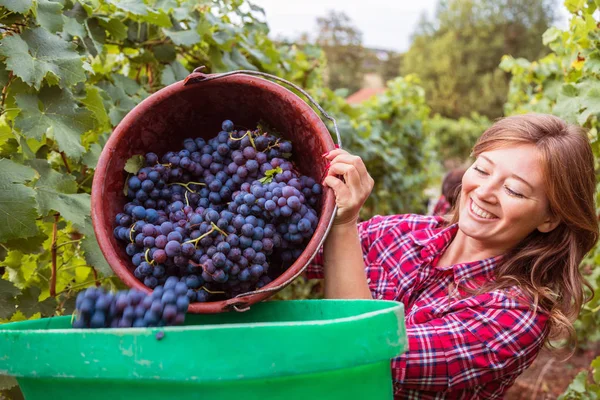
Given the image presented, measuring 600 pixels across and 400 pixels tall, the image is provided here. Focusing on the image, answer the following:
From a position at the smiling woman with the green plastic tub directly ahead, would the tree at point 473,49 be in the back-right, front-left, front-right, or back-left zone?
back-right

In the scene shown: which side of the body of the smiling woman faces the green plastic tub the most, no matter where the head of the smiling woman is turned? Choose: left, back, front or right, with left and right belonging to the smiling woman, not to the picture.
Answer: front

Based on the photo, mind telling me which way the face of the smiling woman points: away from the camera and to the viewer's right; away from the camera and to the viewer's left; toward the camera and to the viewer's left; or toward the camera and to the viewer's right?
toward the camera and to the viewer's left

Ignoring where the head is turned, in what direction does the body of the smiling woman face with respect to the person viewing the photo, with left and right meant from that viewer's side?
facing the viewer and to the left of the viewer

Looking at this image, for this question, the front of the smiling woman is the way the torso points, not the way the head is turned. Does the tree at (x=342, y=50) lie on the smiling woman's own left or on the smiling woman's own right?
on the smiling woman's own right

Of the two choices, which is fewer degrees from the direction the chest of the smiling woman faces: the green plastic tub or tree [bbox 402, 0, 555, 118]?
the green plastic tub

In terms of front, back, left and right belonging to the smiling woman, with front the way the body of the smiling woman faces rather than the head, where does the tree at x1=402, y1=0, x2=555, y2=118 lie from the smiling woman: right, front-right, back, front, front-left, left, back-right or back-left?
back-right
